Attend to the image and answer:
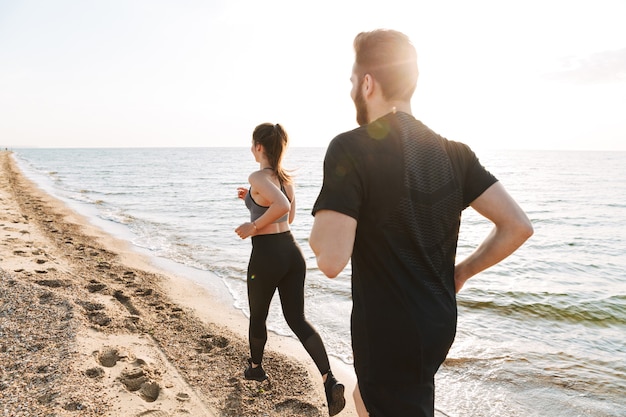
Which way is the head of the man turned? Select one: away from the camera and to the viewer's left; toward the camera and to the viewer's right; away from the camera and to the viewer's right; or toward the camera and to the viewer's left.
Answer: away from the camera and to the viewer's left

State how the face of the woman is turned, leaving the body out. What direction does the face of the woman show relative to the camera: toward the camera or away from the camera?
away from the camera

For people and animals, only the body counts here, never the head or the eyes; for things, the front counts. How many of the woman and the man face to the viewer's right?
0

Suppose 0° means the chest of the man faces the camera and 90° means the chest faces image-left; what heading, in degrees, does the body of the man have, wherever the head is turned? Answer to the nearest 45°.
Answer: approximately 135°

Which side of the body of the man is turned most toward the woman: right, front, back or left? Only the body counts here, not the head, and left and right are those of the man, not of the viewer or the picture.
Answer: front

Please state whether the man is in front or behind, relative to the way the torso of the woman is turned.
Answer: behind

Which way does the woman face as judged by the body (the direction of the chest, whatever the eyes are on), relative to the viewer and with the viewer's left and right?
facing away from the viewer and to the left of the viewer
